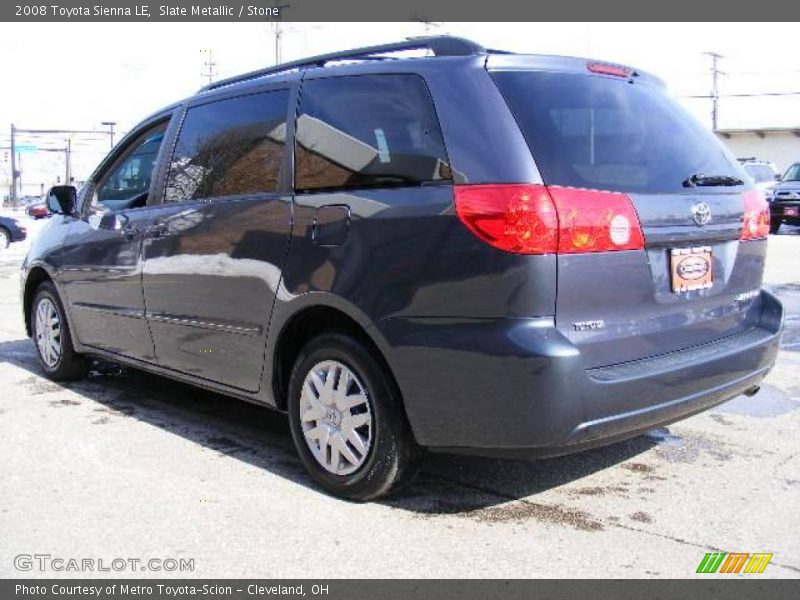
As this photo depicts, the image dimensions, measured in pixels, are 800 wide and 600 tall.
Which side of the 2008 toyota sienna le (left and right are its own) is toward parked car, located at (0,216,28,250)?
front

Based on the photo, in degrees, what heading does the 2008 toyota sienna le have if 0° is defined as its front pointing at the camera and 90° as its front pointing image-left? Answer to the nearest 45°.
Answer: approximately 135°

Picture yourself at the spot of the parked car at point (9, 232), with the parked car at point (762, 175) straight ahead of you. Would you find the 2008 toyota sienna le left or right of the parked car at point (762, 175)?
right

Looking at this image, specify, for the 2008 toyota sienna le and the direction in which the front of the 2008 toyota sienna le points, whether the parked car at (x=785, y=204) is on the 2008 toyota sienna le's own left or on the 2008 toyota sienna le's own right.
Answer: on the 2008 toyota sienna le's own right

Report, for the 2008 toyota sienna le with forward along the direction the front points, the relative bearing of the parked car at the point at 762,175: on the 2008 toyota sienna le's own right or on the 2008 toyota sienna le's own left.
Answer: on the 2008 toyota sienna le's own right
